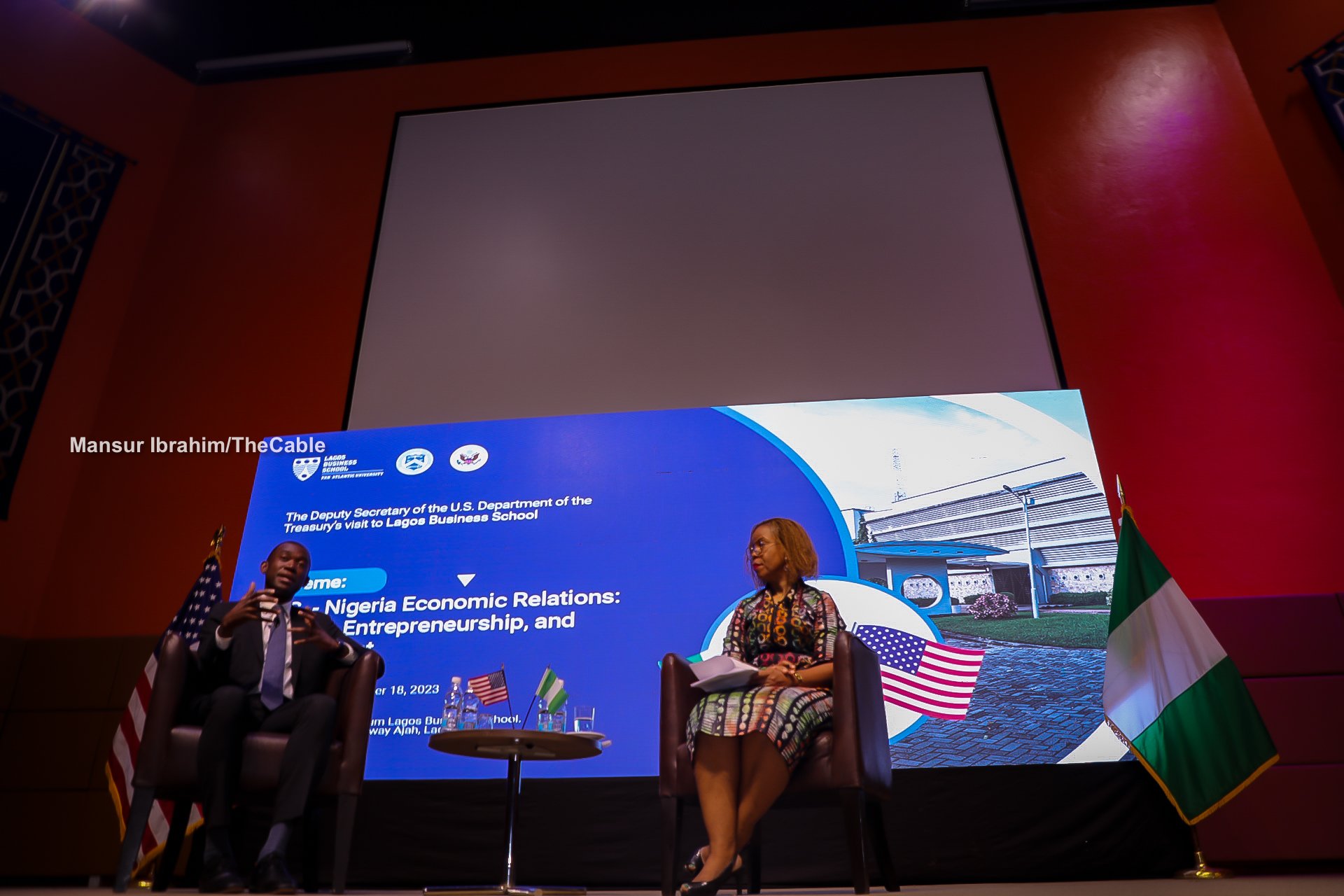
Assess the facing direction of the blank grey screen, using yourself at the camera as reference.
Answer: facing the viewer

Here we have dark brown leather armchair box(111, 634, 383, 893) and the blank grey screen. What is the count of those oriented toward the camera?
2

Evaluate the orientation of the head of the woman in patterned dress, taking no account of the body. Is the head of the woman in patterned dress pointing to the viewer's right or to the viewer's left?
to the viewer's left

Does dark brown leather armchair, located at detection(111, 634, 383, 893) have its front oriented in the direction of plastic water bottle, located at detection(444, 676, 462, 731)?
no

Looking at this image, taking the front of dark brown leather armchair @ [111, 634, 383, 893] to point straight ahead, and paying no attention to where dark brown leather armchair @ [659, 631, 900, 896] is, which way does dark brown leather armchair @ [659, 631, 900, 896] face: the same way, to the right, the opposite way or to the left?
to the right

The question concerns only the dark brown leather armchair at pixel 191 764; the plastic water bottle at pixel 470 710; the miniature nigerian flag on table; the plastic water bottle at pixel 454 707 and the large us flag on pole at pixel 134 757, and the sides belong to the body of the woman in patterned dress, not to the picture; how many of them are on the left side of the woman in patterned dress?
0

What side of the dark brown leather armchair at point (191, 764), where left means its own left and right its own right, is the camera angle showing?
front

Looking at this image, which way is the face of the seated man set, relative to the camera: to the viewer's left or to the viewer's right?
to the viewer's right

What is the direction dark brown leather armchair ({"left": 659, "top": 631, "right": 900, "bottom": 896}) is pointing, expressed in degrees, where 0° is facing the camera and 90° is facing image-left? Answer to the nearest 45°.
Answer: approximately 45°

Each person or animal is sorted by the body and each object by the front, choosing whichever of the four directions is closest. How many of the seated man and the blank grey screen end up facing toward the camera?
2

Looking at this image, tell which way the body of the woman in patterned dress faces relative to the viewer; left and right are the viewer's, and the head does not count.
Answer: facing the viewer and to the left of the viewer

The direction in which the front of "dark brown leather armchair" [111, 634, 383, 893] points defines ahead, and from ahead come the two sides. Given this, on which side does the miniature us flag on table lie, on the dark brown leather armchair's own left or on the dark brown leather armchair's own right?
on the dark brown leather armchair's own left

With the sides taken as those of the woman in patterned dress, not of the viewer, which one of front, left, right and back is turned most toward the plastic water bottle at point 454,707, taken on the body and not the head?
right

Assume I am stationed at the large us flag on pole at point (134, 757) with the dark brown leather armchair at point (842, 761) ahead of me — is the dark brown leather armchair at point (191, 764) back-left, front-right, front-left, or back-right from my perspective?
front-right

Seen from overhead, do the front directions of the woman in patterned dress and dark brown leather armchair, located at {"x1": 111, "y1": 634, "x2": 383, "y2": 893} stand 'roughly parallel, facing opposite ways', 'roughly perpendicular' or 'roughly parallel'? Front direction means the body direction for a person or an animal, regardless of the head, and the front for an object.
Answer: roughly perpendicular
